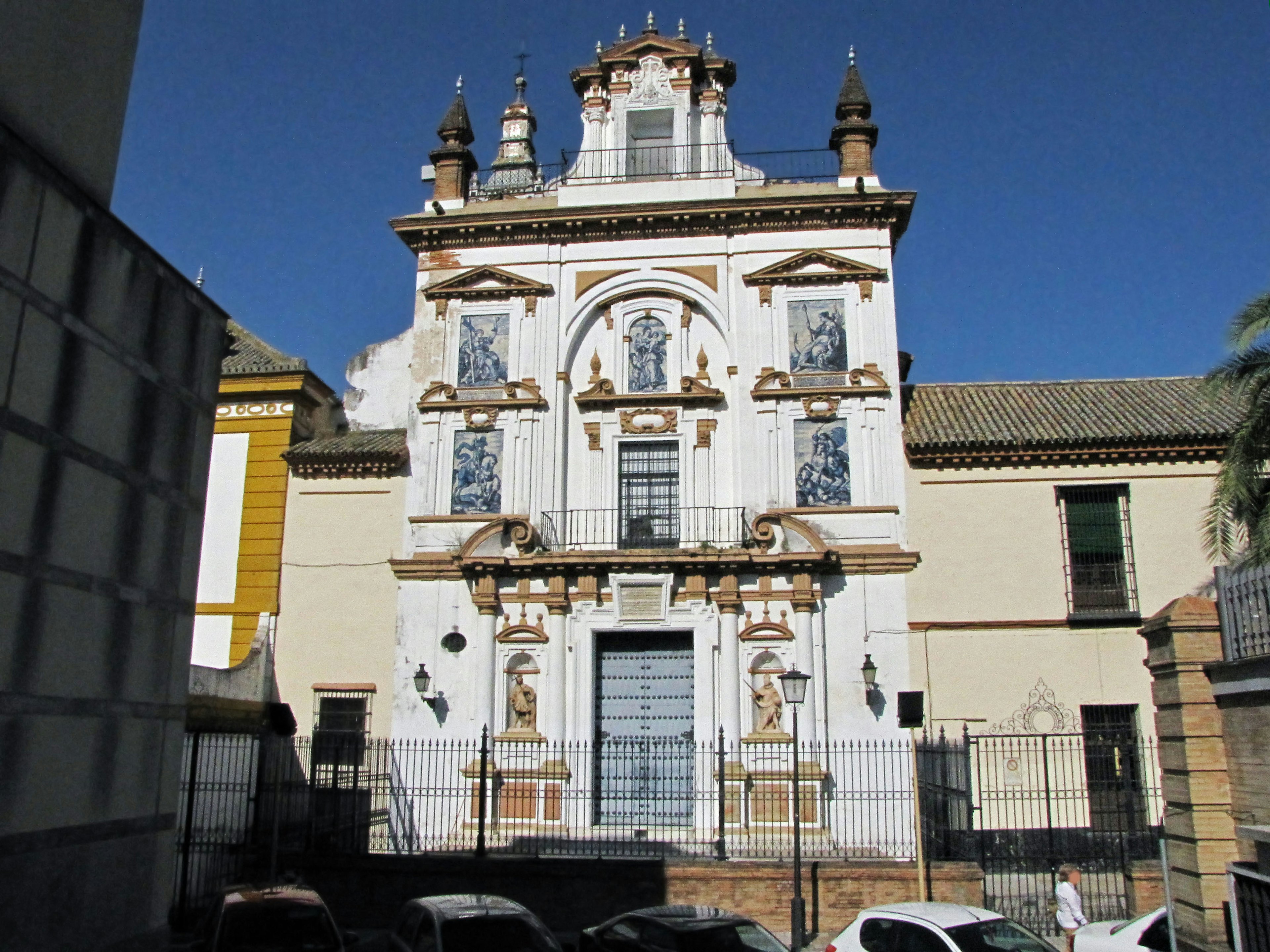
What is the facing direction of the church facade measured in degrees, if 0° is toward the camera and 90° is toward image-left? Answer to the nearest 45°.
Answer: approximately 0°

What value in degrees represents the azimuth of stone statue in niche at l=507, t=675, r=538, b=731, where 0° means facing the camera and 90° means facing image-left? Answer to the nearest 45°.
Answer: approximately 0°

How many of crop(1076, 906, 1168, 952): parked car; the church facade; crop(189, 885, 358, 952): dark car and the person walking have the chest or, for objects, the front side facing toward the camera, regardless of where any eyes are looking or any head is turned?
2

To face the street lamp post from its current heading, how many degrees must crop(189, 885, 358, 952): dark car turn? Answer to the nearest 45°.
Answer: approximately 90° to its left

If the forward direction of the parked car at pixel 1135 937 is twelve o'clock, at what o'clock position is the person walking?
The person walking is roughly at 2 o'clock from the parked car.
